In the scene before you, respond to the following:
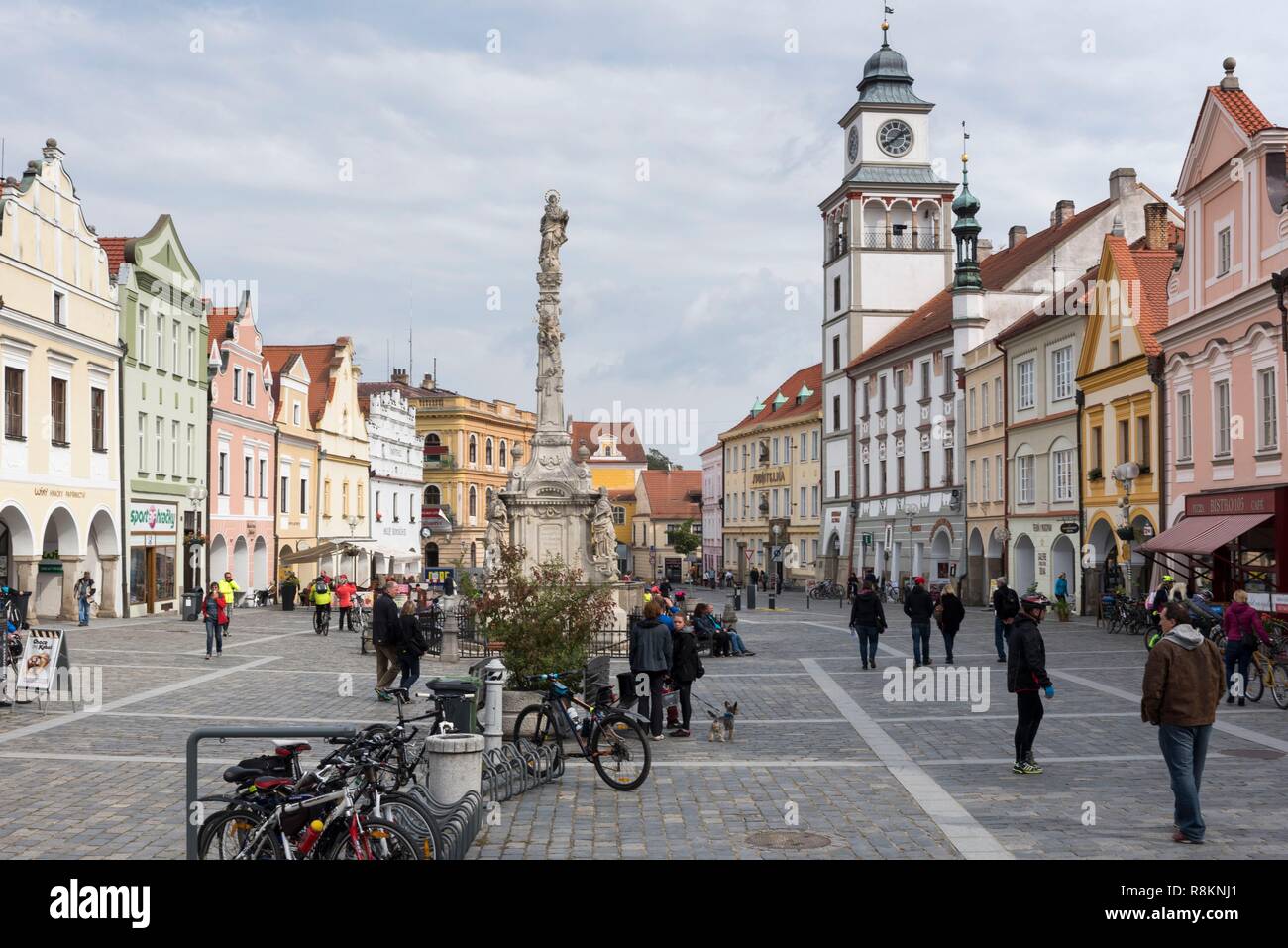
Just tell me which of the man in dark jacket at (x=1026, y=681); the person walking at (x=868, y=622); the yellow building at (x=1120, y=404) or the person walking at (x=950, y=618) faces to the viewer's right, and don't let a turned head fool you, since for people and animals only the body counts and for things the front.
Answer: the man in dark jacket

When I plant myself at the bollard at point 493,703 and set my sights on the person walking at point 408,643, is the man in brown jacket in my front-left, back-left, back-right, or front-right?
back-right

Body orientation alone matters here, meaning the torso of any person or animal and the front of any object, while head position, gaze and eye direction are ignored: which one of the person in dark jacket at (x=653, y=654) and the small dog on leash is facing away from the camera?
the person in dark jacket

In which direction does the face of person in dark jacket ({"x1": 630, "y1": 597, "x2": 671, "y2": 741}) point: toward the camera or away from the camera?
away from the camera

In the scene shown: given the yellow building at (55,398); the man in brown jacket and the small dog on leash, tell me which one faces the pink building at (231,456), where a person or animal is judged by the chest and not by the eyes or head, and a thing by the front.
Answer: the man in brown jacket

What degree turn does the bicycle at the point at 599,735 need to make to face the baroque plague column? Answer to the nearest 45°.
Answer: approximately 45° to its right

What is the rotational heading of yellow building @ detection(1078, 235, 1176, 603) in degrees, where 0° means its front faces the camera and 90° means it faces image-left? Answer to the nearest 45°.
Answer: approximately 45°

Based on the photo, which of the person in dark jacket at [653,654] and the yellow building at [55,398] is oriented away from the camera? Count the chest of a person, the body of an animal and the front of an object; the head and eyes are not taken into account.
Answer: the person in dark jacket
